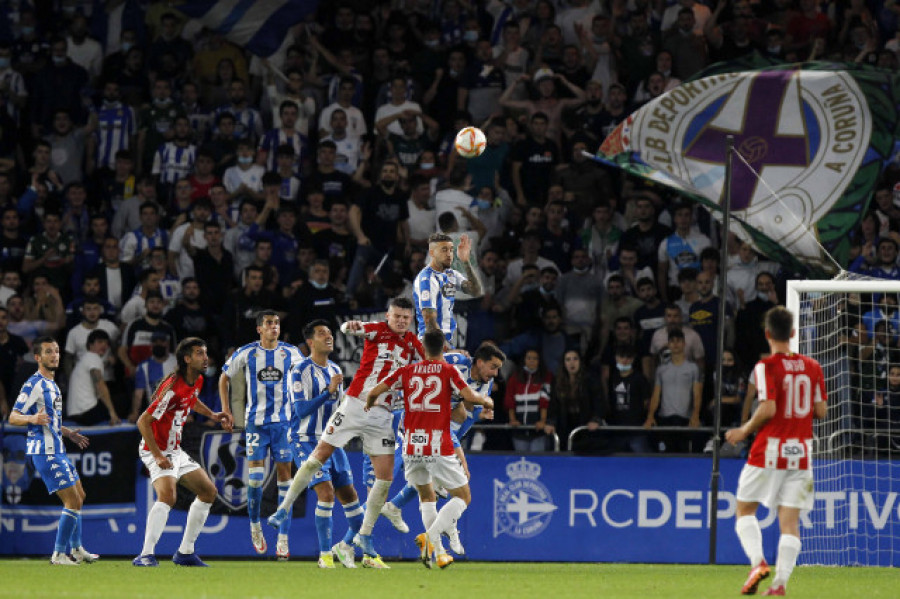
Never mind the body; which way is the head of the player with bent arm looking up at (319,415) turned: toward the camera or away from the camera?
toward the camera

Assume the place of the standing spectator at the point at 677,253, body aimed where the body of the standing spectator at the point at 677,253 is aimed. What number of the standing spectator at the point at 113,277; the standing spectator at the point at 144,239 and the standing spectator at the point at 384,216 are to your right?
3

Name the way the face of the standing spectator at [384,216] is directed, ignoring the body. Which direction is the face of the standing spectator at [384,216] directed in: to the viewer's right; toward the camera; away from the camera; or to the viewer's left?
toward the camera

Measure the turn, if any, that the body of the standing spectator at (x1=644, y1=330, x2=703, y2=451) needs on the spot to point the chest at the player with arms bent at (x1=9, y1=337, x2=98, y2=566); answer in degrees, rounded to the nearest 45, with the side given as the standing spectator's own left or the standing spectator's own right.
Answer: approximately 45° to the standing spectator's own right

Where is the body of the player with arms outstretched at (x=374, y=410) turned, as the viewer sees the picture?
toward the camera

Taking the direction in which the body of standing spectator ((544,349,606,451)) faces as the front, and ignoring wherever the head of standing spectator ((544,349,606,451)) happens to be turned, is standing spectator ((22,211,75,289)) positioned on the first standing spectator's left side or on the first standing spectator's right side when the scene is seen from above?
on the first standing spectator's right side

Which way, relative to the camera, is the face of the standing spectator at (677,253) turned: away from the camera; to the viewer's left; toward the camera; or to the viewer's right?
toward the camera

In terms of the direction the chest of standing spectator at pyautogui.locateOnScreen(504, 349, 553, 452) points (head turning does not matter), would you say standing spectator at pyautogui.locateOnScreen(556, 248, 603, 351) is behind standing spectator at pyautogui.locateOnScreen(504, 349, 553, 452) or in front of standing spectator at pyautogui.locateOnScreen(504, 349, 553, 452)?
behind

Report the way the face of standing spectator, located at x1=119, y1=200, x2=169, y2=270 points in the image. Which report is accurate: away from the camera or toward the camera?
toward the camera

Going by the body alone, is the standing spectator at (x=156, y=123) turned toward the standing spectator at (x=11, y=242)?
no

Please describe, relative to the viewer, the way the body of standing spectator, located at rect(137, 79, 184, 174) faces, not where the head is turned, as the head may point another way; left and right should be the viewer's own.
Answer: facing the viewer

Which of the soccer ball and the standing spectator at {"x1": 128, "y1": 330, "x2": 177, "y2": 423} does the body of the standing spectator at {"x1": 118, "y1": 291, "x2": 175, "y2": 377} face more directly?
the standing spectator

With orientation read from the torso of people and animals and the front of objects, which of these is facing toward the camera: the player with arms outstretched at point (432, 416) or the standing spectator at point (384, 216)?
the standing spectator

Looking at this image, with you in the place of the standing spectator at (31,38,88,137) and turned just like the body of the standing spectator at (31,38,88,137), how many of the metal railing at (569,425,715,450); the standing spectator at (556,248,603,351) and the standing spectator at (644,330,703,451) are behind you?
0

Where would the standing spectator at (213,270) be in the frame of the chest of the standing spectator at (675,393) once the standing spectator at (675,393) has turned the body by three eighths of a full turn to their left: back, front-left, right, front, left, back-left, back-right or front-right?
back-left

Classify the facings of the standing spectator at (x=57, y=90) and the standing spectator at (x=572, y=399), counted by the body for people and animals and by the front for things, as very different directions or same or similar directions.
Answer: same or similar directions

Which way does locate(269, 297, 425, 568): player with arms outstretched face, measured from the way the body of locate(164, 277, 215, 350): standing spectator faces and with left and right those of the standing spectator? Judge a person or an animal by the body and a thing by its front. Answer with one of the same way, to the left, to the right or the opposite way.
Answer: the same way

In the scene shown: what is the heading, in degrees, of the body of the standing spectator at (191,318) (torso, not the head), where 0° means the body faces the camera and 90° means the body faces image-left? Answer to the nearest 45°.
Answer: approximately 0°
